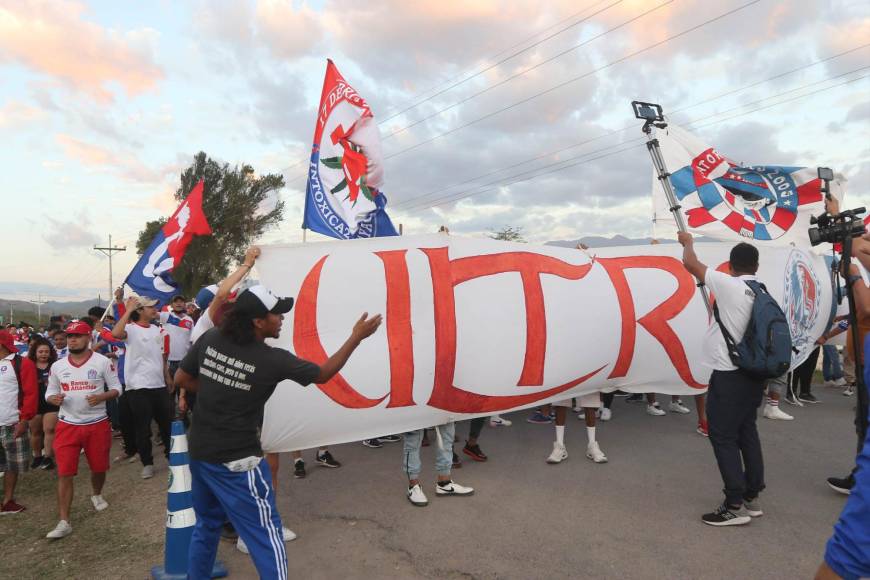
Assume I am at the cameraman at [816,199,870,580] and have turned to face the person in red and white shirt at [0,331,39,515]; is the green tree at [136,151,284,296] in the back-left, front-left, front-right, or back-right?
front-right

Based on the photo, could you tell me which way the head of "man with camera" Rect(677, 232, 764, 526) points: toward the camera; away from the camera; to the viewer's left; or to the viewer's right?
away from the camera

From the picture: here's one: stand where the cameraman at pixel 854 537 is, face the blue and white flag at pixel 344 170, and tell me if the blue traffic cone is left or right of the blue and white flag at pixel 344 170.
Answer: left

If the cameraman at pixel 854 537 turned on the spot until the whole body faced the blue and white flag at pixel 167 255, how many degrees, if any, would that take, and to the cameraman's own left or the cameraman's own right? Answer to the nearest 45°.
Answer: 0° — they already face it

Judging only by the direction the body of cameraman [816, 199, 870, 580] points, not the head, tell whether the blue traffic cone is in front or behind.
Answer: in front

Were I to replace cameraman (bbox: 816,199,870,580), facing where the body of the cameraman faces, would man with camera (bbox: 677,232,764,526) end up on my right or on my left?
on my right

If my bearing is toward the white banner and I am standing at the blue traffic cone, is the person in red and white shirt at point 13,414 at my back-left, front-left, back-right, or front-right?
back-left

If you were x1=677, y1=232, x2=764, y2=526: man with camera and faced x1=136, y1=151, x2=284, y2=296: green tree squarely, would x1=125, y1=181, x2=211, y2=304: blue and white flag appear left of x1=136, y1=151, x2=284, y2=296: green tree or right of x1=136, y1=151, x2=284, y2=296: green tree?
left

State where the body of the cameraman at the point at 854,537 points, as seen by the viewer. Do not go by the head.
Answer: to the viewer's left

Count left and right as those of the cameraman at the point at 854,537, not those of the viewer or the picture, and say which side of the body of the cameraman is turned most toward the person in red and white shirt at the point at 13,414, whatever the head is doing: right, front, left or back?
front

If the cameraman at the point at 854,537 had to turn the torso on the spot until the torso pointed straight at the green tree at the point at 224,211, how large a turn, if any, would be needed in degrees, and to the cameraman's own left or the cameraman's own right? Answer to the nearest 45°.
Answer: approximately 45° to the cameraman's own right
